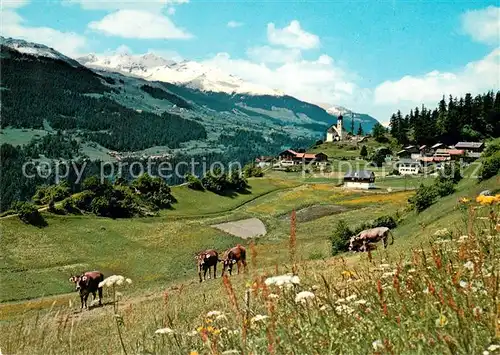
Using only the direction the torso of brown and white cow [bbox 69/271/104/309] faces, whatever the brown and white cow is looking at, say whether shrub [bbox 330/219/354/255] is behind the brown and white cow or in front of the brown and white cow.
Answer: behind

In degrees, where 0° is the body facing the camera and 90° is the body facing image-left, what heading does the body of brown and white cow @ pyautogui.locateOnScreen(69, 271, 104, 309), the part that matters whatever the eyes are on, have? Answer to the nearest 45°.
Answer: approximately 45°

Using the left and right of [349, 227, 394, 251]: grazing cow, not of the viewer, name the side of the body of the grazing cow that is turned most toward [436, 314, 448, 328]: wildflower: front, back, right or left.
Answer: left

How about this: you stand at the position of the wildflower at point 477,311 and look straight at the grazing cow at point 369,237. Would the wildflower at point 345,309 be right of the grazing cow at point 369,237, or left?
left

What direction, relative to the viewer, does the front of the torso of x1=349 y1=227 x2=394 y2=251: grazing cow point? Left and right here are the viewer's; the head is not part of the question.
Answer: facing to the left of the viewer

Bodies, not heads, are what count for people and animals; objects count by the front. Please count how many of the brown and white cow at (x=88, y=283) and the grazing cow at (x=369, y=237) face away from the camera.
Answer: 0
